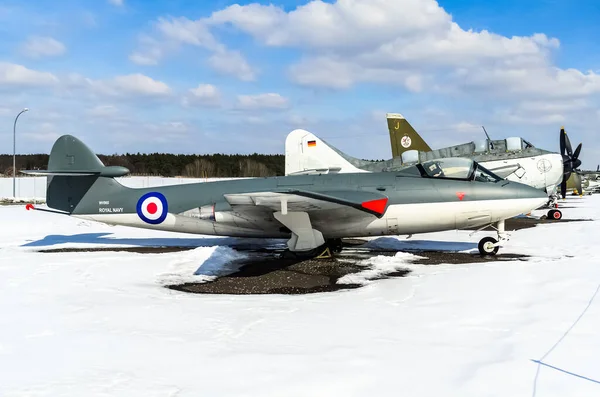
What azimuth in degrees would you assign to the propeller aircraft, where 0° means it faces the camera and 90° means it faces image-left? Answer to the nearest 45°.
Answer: approximately 270°

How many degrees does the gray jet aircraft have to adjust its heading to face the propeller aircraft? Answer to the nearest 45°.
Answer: approximately 45° to its left

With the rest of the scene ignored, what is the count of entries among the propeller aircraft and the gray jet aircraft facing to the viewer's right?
2

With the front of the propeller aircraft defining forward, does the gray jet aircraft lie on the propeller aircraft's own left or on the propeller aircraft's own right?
on the propeller aircraft's own right

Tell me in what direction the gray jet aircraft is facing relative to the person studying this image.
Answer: facing to the right of the viewer
